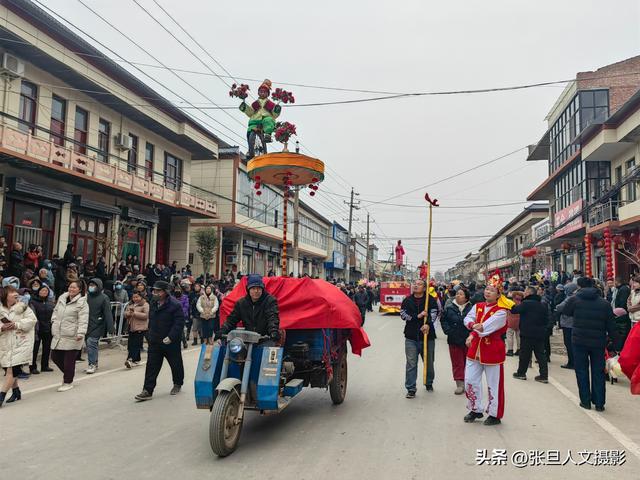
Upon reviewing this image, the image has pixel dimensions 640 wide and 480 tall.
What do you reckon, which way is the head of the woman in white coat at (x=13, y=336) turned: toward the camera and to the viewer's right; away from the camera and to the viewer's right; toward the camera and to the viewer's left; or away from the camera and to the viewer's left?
toward the camera and to the viewer's right

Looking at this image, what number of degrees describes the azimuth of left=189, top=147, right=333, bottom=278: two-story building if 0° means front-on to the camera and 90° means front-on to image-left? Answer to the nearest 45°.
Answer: approximately 315°

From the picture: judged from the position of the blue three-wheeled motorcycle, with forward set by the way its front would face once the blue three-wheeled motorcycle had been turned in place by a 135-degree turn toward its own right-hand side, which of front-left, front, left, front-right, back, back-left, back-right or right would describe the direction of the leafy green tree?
front

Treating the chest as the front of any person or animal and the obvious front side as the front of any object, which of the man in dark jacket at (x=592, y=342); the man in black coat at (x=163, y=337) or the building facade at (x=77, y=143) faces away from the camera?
the man in dark jacket

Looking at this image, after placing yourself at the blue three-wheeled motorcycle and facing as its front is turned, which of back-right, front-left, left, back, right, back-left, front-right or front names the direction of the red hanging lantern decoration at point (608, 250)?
back

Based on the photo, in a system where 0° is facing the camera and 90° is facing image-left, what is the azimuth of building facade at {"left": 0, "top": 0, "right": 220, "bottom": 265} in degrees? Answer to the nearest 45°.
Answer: approximately 315°

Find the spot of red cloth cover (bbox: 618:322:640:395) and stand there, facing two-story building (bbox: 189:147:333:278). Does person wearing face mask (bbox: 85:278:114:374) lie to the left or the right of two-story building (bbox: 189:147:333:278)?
left

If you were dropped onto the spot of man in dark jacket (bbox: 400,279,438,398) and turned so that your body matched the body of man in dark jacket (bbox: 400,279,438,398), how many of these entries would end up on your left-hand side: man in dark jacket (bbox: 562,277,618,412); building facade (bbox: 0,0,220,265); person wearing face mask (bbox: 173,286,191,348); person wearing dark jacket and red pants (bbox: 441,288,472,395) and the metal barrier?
2

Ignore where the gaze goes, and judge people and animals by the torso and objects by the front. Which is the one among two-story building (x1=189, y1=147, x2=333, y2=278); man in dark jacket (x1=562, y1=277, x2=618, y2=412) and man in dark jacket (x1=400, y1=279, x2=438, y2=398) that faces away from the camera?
man in dark jacket (x1=562, y1=277, x2=618, y2=412)

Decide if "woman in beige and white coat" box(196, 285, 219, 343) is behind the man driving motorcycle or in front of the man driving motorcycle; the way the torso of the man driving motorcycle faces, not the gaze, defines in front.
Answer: behind

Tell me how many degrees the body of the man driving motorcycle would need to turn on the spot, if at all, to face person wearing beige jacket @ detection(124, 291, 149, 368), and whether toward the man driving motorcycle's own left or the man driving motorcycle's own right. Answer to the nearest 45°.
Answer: approximately 135° to the man driving motorcycle's own right

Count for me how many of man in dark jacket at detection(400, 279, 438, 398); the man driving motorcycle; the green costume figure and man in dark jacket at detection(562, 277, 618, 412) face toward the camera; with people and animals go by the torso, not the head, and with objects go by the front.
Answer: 3

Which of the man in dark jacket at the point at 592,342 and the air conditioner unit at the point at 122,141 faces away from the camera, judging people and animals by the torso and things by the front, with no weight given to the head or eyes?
the man in dark jacket

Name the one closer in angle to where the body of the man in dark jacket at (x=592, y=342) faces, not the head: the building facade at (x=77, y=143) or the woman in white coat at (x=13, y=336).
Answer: the building facade

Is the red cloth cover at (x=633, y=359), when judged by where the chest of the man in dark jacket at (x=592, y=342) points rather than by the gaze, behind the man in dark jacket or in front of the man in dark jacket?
behind

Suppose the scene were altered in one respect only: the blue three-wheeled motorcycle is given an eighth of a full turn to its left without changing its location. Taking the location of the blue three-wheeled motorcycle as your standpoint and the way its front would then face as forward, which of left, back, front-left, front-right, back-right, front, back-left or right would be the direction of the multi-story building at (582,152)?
back-left
